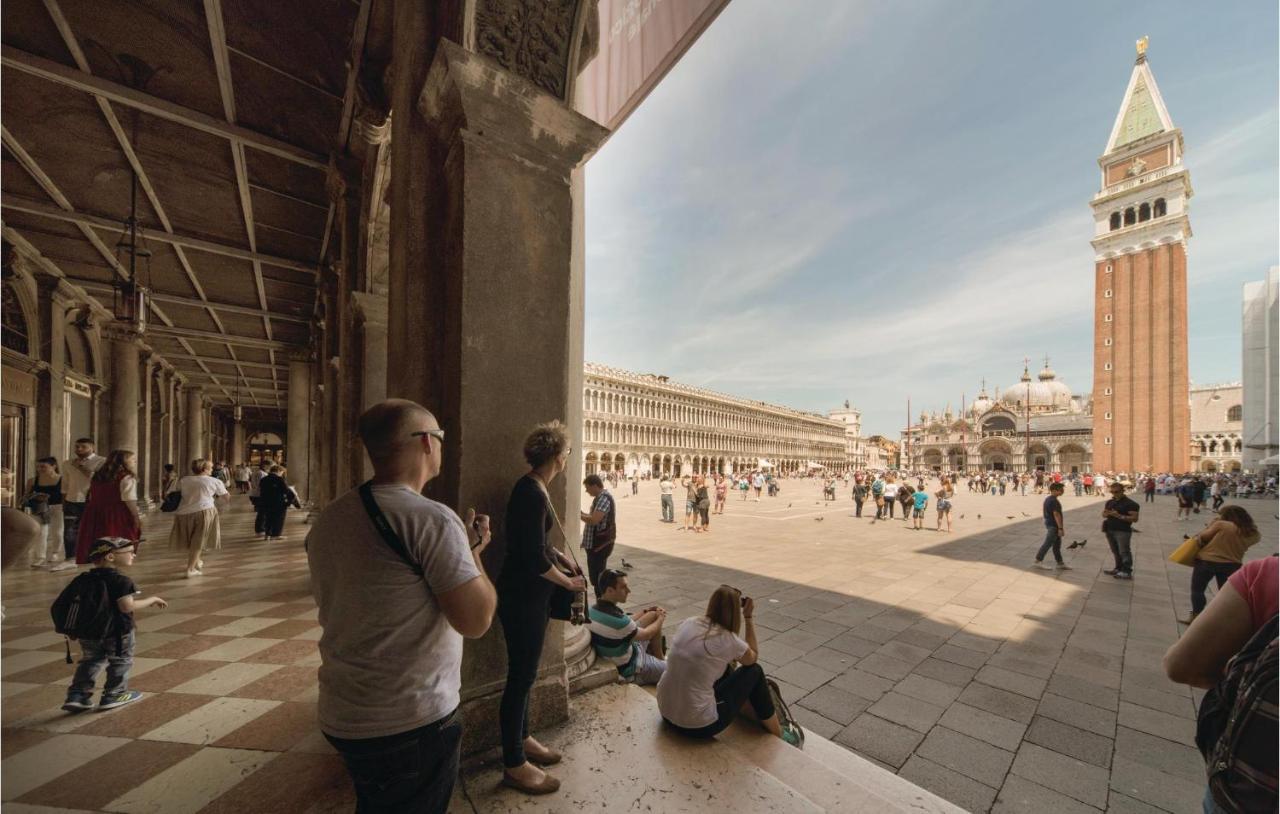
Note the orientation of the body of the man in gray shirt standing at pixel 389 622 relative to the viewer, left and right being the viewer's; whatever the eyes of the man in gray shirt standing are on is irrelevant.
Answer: facing away from the viewer and to the right of the viewer

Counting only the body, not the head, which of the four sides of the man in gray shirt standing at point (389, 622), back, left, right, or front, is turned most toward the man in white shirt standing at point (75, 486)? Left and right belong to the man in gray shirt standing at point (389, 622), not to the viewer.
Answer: left

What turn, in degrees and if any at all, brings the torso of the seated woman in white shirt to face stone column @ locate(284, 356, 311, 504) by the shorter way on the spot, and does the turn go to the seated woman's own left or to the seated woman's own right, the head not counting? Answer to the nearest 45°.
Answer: approximately 90° to the seated woman's own left

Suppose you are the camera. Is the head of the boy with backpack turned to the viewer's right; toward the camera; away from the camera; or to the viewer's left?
to the viewer's right

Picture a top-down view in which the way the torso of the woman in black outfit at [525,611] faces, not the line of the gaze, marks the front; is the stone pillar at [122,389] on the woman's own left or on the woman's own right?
on the woman's own left

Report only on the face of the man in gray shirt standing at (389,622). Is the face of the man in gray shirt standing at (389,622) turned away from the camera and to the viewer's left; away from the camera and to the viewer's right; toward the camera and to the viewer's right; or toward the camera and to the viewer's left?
away from the camera and to the viewer's right

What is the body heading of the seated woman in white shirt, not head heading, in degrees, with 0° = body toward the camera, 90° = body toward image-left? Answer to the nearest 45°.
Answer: approximately 225°

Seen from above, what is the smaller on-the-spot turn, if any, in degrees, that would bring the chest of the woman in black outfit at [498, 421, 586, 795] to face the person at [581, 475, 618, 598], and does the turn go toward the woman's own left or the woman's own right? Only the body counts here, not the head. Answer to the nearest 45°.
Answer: approximately 90° to the woman's own left

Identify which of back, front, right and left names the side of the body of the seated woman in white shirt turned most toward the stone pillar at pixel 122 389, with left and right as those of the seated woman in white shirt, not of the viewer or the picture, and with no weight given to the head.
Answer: left

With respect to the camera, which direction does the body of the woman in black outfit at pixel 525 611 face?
to the viewer's right

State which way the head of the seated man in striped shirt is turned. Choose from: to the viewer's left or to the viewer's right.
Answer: to the viewer's right
